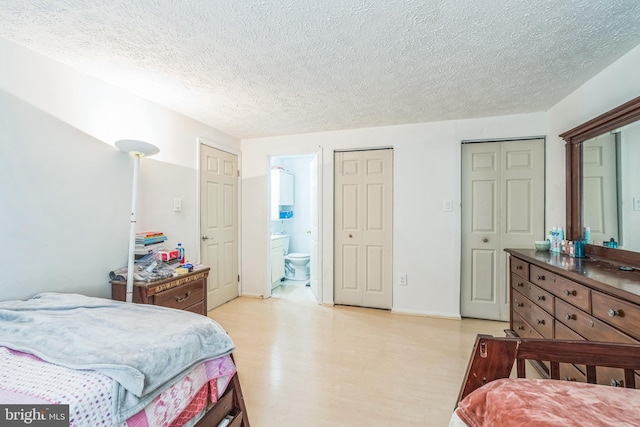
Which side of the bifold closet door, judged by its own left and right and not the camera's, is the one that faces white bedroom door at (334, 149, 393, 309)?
right

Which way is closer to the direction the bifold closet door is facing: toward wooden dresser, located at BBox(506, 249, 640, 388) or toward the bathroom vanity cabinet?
the wooden dresser

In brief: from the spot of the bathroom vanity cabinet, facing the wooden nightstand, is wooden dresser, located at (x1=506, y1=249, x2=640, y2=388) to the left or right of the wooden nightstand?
left

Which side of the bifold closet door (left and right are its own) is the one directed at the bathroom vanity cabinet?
right

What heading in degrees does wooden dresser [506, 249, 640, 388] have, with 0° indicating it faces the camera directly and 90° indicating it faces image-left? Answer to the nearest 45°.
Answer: approximately 45°

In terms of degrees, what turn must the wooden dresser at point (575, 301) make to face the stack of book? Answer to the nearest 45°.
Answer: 0° — it already faces it

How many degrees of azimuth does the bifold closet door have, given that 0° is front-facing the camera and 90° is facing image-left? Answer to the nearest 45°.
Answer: approximately 0°

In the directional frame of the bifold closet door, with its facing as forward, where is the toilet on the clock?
The toilet is roughly at 3 o'clock from the bifold closet door.

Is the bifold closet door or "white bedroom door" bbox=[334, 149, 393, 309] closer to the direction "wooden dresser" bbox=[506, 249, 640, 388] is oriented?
the white bedroom door

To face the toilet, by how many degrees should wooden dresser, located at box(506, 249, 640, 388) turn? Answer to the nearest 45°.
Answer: approximately 45° to its right
